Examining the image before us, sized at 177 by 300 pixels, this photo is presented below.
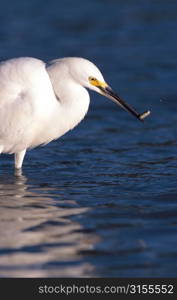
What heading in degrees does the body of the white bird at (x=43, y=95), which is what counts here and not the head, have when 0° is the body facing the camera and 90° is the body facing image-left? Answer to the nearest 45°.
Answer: approximately 270°
